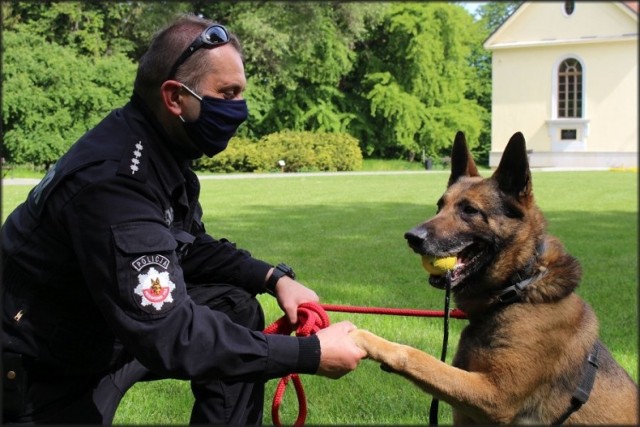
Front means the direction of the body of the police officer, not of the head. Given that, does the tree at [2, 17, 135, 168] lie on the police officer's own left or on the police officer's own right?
on the police officer's own left

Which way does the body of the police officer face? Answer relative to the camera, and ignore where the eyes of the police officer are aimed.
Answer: to the viewer's right

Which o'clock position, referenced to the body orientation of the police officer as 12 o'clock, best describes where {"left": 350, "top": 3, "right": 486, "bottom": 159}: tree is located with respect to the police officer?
The tree is roughly at 10 o'clock from the police officer.

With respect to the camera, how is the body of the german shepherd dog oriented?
to the viewer's left

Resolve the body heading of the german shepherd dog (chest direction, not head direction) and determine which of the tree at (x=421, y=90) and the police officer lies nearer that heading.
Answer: the police officer

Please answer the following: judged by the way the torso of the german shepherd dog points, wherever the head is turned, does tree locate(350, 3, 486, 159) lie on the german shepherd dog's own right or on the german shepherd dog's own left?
on the german shepherd dog's own right

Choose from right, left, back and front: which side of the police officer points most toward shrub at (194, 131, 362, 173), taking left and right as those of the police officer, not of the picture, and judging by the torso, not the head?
left

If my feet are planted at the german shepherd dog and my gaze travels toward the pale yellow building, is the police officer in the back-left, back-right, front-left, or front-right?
back-left

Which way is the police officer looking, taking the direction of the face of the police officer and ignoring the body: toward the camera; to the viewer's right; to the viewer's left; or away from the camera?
to the viewer's right

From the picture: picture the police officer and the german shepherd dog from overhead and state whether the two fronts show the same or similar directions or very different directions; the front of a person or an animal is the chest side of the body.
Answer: very different directions
